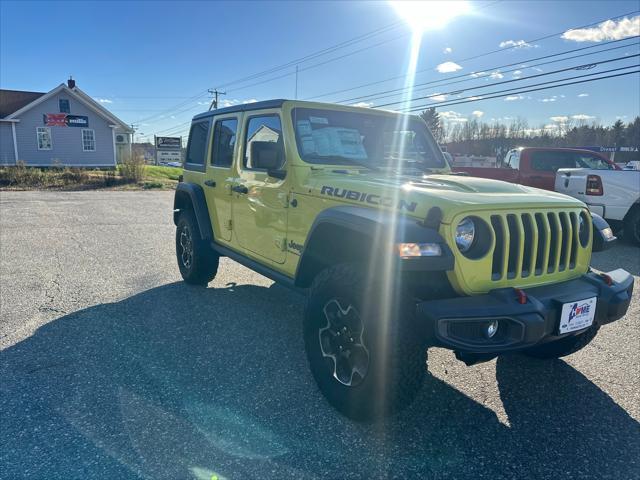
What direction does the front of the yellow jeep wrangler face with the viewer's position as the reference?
facing the viewer and to the right of the viewer

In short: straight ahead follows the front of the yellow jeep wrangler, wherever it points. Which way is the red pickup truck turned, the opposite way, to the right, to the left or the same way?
to the left

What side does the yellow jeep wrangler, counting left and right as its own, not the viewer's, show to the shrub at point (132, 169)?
back

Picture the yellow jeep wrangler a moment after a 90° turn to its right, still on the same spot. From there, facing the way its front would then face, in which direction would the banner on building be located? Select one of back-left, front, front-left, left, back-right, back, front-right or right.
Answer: right

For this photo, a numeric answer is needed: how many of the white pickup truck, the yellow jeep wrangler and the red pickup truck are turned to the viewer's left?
0

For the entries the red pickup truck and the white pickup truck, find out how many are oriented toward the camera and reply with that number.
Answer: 0

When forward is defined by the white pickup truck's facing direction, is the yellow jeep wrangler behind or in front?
behind

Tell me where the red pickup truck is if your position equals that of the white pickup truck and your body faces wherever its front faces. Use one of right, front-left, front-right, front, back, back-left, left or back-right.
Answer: left

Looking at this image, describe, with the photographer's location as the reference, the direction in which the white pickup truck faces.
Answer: facing away from the viewer and to the right of the viewer

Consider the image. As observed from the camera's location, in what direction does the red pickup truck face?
facing away from the viewer and to the right of the viewer

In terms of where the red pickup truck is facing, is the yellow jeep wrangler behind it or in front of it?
behind

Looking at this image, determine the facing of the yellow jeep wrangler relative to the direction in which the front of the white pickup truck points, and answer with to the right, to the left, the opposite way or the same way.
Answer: to the right

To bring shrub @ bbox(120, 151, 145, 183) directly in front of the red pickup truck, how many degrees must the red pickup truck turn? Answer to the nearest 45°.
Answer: approximately 135° to its left
